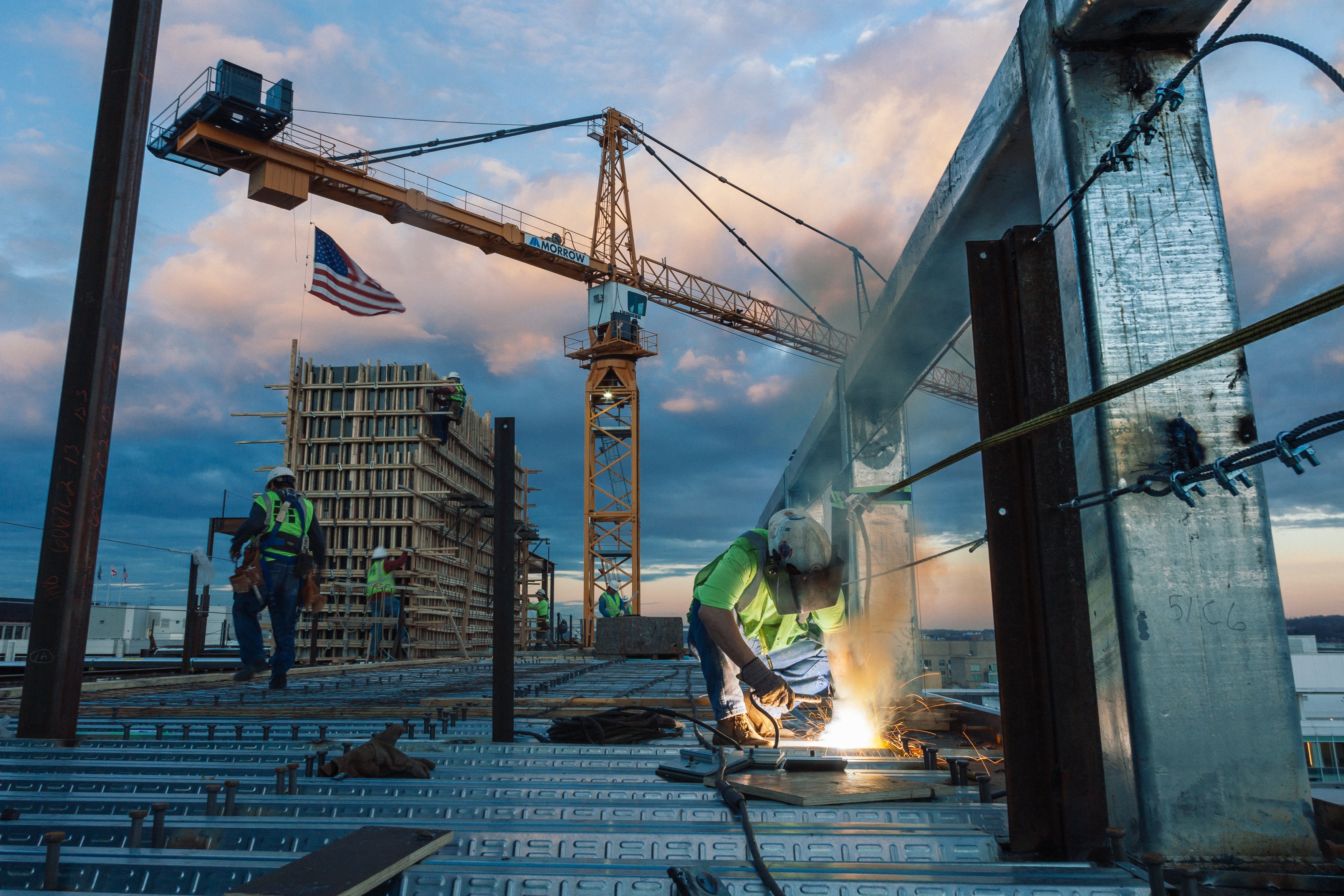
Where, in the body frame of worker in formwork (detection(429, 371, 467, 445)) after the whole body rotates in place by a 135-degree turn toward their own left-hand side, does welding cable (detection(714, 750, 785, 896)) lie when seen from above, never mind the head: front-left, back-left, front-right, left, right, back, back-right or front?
front-right

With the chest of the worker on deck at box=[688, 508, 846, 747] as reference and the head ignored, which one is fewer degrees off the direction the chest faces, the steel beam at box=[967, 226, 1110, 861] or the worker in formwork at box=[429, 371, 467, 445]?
the steel beam

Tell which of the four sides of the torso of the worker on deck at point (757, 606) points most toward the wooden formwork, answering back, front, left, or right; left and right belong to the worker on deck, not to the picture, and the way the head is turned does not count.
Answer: back

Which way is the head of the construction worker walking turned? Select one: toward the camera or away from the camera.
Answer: away from the camera

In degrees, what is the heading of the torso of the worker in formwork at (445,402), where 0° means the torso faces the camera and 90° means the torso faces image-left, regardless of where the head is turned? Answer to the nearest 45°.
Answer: approximately 90°

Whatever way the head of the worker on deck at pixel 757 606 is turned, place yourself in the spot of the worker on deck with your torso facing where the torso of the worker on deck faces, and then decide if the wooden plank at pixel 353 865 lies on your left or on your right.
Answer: on your right

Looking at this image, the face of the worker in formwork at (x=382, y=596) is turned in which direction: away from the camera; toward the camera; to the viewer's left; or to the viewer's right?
away from the camera

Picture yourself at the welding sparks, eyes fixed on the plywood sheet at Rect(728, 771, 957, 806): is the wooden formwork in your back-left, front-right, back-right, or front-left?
back-right

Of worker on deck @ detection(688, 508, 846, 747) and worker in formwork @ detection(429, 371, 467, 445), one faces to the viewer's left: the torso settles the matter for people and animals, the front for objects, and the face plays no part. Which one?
the worker in formwork

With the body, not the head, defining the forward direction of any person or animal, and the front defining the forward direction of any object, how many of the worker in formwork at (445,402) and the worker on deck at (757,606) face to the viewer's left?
1

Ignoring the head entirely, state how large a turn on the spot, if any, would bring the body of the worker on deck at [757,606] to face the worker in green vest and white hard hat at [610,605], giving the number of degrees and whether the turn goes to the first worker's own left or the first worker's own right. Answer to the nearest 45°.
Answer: approximately 135° to the first worker's own left

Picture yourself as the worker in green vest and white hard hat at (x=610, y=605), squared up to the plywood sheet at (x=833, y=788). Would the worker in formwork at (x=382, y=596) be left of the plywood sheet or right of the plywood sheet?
right

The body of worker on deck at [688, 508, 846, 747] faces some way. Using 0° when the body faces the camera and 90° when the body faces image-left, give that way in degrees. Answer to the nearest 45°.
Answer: approximately 315°
